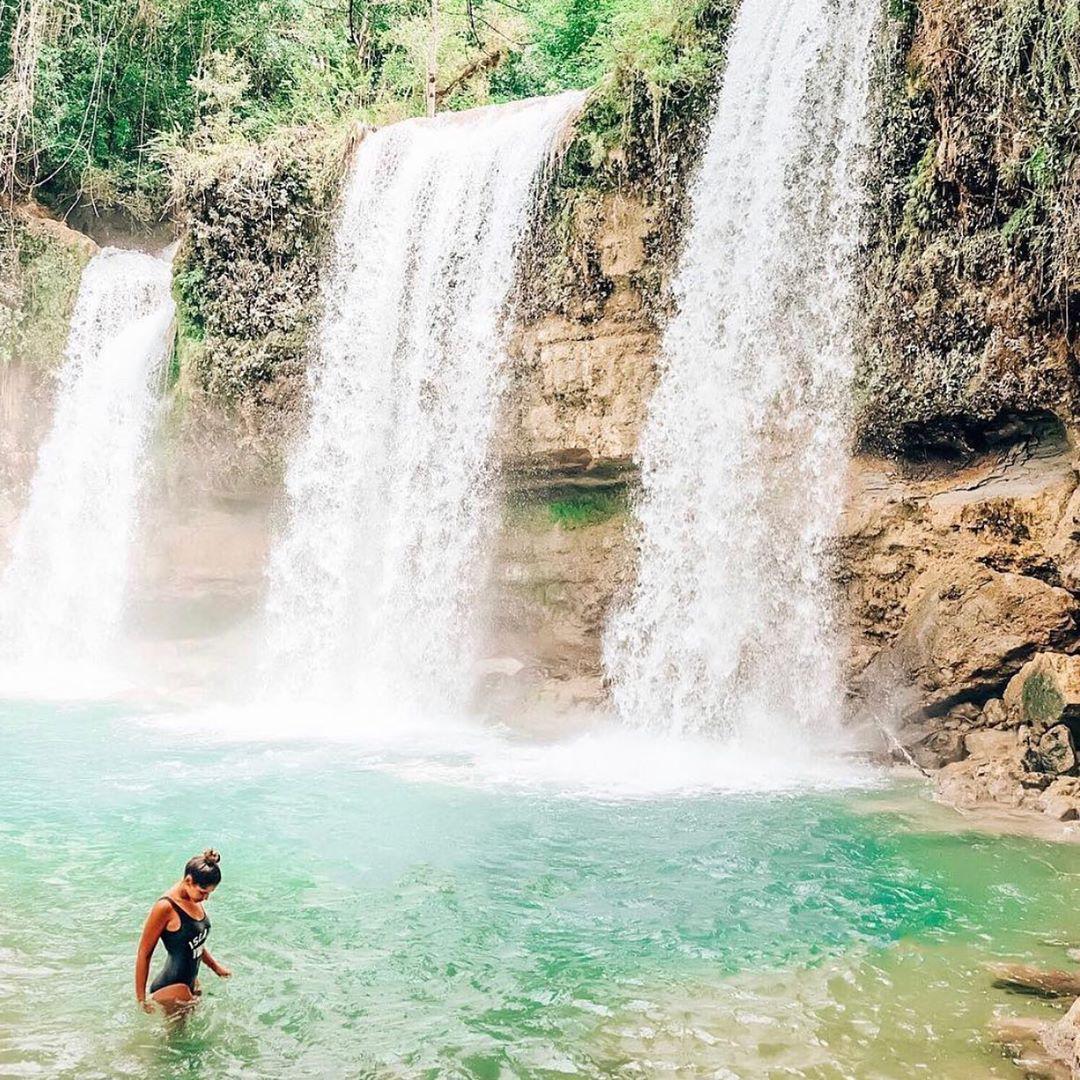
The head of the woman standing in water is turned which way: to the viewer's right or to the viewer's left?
to the viewer's right

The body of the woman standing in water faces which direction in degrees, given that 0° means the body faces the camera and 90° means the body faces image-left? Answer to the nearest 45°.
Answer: approximately 315°

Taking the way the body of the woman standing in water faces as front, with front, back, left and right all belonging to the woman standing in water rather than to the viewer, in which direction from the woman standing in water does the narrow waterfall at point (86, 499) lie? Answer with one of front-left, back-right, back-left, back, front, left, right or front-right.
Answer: back-left

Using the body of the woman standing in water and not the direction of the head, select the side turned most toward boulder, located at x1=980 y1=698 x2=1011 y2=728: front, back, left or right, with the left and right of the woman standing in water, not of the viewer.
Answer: left
